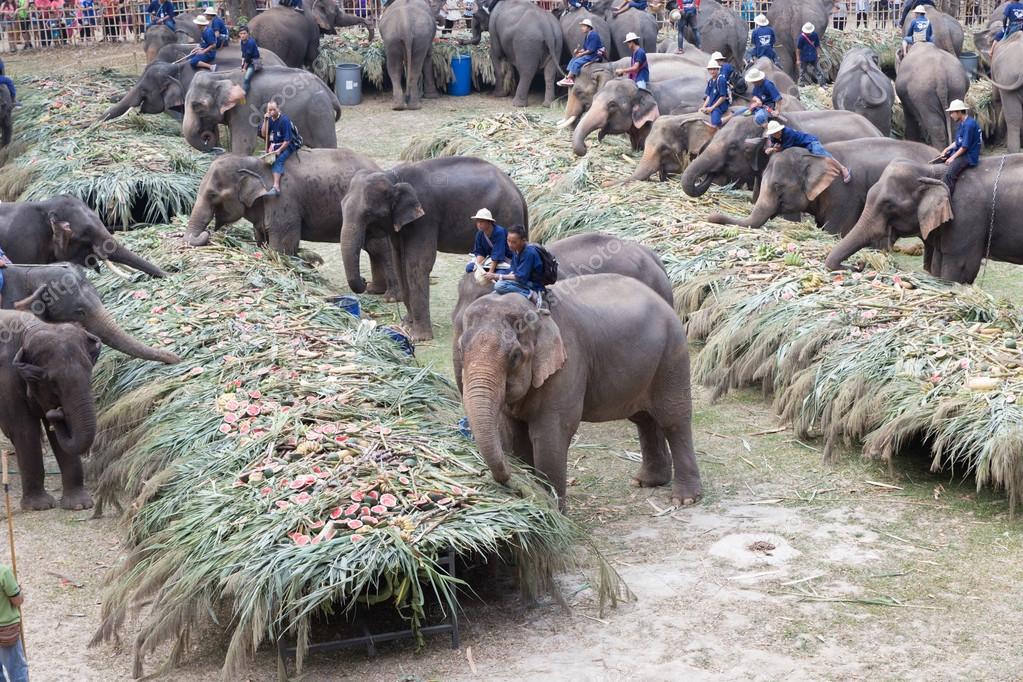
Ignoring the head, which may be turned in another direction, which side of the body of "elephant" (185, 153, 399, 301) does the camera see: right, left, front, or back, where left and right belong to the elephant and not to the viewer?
left

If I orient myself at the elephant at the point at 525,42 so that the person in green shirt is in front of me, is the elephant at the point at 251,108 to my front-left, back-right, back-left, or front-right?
front-right

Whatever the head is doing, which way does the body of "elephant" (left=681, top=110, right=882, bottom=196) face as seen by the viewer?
to the viewer's left

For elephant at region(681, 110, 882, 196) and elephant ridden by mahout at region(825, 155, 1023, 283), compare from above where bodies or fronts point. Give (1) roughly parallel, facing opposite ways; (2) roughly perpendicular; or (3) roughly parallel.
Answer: roughly parallel

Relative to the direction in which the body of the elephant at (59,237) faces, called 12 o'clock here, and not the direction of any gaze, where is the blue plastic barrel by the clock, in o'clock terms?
The blue plastic barrel is roughly at 10 o'clock from the elephant.

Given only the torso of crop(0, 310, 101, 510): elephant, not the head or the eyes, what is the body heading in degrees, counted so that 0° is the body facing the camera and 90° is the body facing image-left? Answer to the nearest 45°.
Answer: approximately 315°

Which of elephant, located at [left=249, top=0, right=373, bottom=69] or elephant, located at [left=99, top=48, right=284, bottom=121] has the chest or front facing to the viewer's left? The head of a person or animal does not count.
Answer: elephant, located at [left=99, top=48, right=284, bottom=121]

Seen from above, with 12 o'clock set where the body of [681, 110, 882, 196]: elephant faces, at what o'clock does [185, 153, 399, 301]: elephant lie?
[185, 153, 399, 301]: elephant is roughly at 11 o'clock from [681, 110, 882, 196]: elephant.

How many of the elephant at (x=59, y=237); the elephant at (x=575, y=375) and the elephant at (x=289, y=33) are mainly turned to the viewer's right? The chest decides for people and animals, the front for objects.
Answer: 2

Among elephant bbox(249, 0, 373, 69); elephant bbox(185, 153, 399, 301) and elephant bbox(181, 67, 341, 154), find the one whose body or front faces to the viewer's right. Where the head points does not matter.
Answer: elephant bbox(249, 0, 373, 69)

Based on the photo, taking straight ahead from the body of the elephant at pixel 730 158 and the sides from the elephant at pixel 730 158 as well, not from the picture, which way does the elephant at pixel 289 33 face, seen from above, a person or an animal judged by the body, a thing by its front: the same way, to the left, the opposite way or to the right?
the opposite way

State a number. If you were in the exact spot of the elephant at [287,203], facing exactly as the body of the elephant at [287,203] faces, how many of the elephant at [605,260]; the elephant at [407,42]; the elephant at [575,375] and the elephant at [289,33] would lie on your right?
2

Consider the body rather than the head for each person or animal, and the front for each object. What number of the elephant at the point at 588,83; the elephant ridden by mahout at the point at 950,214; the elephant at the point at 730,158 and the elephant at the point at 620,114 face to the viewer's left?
4

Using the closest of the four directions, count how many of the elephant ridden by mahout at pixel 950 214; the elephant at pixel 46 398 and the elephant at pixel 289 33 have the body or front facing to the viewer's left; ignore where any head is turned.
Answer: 1

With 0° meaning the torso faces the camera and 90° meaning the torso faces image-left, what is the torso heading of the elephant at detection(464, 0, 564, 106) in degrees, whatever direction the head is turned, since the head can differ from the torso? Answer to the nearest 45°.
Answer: approximately 135°

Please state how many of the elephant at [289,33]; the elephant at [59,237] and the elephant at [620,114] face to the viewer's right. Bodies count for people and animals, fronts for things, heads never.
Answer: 2

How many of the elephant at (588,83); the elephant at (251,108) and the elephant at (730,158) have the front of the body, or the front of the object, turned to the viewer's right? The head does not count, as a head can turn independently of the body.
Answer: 0

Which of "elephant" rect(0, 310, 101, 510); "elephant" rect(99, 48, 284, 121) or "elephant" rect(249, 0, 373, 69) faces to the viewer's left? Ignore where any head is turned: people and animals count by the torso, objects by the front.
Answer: "elephant" rect(99, 48, 284, 121)
